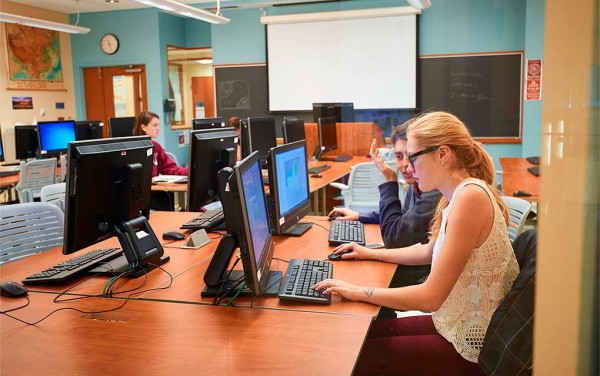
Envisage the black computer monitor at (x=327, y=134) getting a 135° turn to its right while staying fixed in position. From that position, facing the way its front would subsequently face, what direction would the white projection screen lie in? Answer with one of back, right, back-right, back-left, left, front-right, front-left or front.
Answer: right

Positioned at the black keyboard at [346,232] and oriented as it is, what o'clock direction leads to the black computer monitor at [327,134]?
The black computer monitor is roughly at 9 o'clock from the black keyboard.

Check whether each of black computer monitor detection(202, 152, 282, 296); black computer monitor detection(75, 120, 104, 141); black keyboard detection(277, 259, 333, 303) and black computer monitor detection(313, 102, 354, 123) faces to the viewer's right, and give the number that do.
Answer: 2

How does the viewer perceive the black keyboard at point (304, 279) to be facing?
facing to the right of the viewer

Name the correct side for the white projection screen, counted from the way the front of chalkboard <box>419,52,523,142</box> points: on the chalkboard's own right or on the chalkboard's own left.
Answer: on the chalkboard's own right

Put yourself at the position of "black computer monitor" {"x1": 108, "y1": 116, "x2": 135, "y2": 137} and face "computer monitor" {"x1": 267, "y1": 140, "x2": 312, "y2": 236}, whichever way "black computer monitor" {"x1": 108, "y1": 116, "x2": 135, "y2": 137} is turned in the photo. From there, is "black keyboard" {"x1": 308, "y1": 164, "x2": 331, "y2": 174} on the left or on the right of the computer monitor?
left

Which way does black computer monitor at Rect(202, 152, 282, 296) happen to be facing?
to the viewer's right

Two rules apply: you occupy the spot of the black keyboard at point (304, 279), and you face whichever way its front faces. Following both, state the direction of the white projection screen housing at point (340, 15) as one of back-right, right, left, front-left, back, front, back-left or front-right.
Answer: left

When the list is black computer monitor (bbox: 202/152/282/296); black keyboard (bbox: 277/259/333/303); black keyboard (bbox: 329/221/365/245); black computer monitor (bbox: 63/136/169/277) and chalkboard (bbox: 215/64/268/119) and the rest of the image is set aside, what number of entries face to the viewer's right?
3

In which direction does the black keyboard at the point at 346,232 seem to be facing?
to the viewer's right

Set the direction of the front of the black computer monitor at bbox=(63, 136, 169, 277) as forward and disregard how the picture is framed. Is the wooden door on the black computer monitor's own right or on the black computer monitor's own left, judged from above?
on the black computer monitor's own right

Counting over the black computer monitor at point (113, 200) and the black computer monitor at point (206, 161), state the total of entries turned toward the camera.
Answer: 0

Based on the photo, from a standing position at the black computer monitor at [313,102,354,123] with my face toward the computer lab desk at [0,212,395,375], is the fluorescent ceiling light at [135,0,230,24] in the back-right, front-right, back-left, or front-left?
front-right
